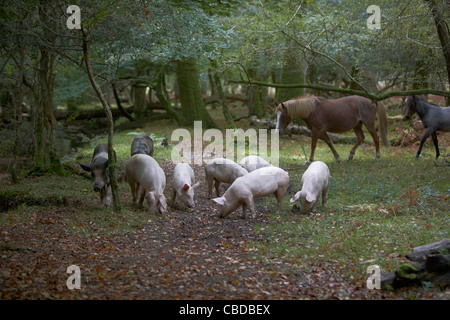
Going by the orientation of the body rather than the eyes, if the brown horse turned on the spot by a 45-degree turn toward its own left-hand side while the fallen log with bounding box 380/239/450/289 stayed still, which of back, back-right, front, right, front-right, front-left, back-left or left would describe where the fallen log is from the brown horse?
front-left

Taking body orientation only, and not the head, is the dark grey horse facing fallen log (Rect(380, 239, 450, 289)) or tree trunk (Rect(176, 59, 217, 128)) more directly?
the tree trunk

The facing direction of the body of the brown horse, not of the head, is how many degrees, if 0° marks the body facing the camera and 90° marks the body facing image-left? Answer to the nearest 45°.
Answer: approximately 90°

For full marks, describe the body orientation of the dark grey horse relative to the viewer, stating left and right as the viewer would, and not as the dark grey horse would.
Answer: facing to the left of the viewer

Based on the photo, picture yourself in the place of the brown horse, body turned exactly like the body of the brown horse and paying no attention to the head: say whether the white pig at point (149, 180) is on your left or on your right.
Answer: on your left

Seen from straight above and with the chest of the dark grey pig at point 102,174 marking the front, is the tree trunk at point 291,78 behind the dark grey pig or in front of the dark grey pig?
behind

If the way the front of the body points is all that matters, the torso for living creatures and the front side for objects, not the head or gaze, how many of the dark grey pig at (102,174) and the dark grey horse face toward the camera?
1
